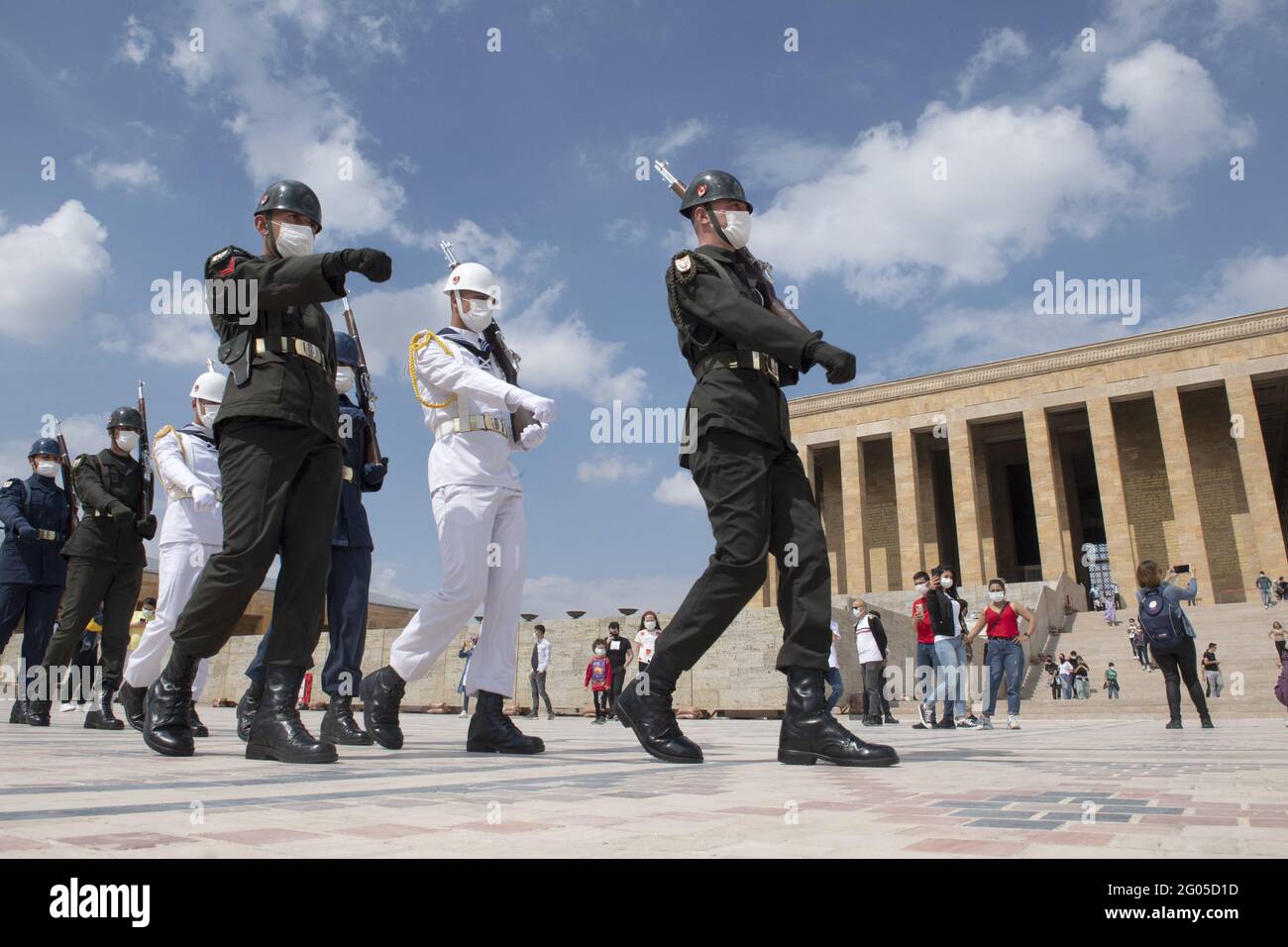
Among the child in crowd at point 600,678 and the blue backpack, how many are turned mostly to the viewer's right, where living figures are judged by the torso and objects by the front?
0

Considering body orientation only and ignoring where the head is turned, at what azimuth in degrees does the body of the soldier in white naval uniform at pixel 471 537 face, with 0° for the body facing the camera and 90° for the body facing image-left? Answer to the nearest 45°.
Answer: approximately 315°

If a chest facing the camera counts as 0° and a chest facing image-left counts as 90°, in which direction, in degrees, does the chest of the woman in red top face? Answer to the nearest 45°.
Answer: approximately 0°

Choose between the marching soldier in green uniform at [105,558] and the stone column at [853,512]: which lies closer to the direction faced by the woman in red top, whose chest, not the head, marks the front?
the marching soldier in green uniform

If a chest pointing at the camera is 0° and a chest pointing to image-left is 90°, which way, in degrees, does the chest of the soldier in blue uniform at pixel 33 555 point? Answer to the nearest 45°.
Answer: approximately 315°

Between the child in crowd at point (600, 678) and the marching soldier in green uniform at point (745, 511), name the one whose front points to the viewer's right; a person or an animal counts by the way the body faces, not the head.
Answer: the marching soldier in green uniform

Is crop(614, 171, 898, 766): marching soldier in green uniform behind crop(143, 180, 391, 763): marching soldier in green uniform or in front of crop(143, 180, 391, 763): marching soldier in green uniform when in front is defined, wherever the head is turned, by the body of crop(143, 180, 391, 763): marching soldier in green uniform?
in front

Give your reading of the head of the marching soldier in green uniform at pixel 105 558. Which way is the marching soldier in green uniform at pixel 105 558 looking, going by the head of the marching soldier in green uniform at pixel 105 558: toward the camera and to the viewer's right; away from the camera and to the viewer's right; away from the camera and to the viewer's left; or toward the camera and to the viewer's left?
toward the camera and to the viewer's right

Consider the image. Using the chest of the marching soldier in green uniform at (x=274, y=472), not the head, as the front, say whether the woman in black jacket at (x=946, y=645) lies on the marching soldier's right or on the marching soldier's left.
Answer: on the marching soldier's left

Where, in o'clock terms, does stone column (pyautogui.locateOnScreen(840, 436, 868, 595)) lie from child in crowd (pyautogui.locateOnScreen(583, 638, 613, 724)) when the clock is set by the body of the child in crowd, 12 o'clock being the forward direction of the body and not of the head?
The stone column is roughly at 7 o'clock from the child in crowd.

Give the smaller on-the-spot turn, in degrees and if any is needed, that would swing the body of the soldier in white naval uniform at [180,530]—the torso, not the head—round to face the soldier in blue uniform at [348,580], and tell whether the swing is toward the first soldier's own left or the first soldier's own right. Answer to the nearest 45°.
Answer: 0° — they already face them

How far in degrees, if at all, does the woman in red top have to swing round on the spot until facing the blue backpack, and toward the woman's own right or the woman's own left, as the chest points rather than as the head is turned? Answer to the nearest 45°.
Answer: approximately 90° to the woman's own left

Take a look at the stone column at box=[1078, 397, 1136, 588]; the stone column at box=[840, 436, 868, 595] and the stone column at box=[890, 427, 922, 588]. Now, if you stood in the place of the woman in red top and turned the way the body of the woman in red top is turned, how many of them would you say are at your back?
3

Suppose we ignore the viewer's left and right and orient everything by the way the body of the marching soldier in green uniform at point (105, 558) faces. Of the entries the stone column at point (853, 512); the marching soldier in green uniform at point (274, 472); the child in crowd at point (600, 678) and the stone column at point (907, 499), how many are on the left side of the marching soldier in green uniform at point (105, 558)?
3

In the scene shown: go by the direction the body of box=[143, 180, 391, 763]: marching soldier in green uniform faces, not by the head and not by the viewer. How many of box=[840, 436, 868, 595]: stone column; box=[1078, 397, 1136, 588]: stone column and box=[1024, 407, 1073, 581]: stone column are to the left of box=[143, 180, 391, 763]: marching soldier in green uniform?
3

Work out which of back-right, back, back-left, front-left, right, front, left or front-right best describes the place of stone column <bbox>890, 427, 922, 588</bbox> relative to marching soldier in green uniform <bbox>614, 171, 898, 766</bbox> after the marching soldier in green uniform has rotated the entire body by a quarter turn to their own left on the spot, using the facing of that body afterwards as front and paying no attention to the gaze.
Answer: front

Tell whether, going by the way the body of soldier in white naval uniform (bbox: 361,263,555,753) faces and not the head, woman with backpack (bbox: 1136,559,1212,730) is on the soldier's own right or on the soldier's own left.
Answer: on the soldier's own left
